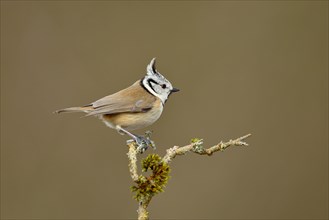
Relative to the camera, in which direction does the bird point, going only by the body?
to the viewer's right
